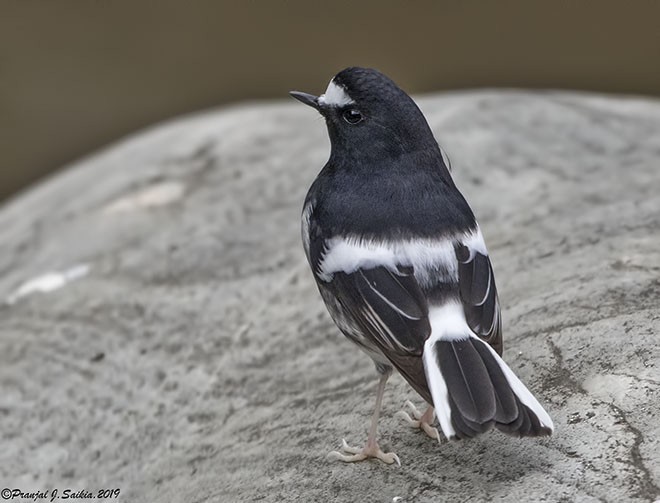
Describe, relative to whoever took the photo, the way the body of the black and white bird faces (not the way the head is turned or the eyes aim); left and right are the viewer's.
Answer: facing away from the viewer and to the left of the viewer
